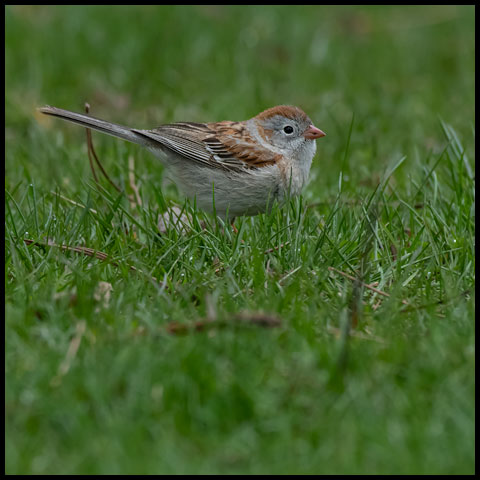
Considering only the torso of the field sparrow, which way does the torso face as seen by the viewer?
to the viewer's right

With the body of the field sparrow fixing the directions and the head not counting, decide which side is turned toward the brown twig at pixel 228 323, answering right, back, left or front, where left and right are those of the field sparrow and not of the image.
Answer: right

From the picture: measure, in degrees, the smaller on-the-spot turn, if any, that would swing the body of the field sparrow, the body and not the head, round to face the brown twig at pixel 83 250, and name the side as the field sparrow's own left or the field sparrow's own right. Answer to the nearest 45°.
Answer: approximately 135° to the field sparrow's own right

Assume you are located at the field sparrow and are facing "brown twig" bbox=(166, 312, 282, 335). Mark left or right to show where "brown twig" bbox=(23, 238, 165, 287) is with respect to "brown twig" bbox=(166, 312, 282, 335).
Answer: right
